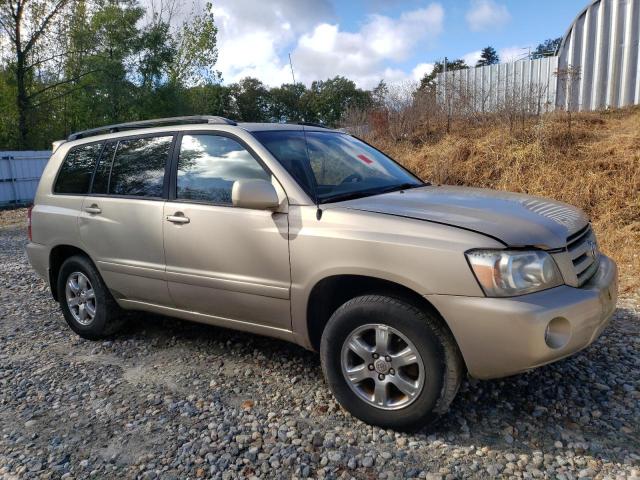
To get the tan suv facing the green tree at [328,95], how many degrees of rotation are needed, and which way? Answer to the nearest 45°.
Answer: approximately 135° to its left

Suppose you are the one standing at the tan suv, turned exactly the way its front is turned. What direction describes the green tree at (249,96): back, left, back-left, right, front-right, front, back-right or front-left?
back-left

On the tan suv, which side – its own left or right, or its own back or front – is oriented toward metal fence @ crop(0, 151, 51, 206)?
back

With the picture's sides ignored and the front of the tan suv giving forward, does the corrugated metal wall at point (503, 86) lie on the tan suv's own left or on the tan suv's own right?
on the tan suv's own left

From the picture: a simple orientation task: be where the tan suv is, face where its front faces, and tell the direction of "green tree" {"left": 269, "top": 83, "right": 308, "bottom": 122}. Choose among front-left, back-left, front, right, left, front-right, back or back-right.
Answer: back-left

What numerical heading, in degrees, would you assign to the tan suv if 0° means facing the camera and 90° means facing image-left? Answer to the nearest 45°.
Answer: approximately 315°

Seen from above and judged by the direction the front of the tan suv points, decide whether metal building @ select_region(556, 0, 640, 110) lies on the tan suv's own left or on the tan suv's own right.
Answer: on the tan suv's own left

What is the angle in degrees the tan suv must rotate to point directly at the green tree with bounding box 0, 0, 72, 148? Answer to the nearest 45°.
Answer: approximately 180°
